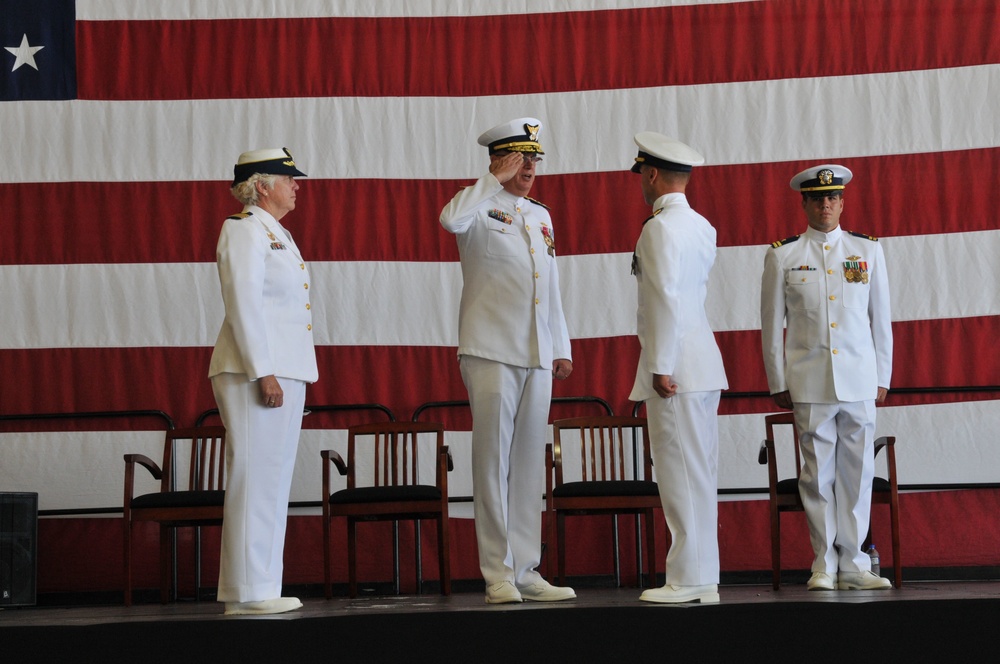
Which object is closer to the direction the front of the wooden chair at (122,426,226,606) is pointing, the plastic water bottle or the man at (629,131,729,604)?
the man

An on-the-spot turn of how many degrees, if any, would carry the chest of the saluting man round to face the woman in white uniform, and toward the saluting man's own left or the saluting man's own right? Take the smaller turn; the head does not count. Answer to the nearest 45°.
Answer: approximately 135° to the saluting man's own right

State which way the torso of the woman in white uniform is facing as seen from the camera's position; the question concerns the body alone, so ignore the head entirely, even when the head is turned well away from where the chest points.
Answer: to the viewer's right

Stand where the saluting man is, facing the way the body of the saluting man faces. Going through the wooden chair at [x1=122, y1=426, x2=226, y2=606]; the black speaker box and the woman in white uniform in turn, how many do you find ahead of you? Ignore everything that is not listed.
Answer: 0

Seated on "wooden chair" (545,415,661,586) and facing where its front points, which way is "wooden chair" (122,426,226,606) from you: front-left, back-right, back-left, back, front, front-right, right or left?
right

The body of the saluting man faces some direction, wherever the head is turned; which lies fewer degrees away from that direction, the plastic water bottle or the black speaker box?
the plastic water bottle

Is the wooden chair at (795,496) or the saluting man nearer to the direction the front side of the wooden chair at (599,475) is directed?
the saluting man

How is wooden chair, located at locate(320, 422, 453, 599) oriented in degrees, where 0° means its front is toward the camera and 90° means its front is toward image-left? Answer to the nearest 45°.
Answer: approximately 0°

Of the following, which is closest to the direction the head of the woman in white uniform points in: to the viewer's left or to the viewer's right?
to the viewer's right

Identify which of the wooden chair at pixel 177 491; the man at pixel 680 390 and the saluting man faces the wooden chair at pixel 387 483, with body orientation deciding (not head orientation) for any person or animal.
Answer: the man

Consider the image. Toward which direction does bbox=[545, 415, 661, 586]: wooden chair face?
toward the camera

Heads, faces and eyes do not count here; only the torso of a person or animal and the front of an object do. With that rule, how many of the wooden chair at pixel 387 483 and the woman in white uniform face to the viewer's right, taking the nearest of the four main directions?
1

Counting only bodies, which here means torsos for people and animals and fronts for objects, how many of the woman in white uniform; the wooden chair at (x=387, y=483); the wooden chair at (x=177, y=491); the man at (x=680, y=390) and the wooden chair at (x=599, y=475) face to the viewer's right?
1

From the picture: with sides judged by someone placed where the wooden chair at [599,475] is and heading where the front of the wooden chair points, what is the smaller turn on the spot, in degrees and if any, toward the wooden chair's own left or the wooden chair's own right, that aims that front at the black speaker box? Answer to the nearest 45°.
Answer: approximately 90° to the wooden chair's own right

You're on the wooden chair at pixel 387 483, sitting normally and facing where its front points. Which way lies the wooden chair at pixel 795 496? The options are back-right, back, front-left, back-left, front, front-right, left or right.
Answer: left

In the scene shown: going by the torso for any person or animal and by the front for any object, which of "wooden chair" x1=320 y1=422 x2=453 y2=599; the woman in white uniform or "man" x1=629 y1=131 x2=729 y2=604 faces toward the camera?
the wooden chair

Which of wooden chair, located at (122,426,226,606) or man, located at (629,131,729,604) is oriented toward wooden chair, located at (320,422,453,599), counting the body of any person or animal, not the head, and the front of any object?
the man

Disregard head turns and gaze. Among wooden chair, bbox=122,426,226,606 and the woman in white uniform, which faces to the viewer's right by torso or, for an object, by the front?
the woman in white uniform
